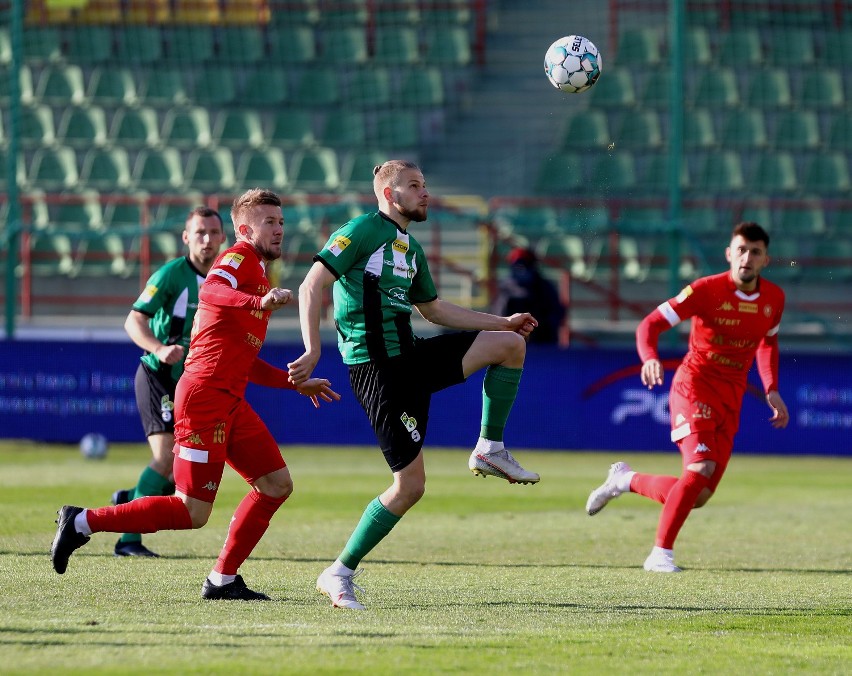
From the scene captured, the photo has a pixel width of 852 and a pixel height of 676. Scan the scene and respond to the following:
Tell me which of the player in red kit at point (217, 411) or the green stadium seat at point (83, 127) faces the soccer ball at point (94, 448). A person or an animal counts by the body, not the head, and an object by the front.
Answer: the green stadium seat

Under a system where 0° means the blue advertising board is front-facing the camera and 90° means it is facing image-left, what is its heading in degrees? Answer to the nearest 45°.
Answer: approximately 0°

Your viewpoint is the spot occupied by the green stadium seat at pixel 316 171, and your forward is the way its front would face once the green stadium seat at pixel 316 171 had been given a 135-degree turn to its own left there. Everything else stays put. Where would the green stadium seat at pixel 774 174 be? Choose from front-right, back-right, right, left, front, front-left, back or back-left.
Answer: front-right

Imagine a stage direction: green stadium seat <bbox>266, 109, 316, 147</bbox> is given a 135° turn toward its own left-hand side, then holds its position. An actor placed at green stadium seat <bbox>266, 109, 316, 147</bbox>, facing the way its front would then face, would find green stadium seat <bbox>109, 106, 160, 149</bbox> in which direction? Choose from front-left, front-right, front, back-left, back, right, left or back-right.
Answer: back-left

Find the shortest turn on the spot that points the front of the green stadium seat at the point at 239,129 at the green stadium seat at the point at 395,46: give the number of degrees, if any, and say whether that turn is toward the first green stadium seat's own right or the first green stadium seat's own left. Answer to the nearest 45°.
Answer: approximately 90° to the first green stadium seat's own left

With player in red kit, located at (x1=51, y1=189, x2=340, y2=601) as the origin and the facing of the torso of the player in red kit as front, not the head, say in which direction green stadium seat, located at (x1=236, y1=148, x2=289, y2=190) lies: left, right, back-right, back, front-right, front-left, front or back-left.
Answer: left

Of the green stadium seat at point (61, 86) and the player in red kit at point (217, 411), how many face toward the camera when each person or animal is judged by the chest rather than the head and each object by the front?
1

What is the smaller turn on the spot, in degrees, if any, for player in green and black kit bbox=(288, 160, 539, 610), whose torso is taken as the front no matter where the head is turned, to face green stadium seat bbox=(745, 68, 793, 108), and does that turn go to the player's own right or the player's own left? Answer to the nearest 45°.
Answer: approximately 135° to the player's own left

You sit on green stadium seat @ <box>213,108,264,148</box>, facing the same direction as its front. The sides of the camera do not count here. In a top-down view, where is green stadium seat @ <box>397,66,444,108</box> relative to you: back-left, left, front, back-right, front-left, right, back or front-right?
left

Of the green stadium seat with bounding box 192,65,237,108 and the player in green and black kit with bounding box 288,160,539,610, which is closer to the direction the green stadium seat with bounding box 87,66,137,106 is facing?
the player in green and black kit

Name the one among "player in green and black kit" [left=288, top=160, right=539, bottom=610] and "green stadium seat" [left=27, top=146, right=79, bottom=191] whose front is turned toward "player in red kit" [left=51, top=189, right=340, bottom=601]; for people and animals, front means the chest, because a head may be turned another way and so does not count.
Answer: the green stadium seat

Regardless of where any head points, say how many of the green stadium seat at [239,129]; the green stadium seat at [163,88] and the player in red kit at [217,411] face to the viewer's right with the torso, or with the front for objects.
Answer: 1
